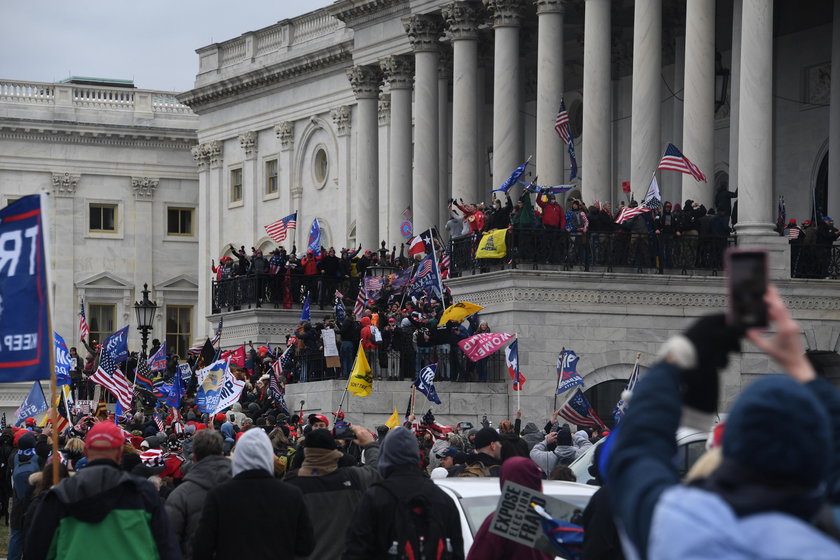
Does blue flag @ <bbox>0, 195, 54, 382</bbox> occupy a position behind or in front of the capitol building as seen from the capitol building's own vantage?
in front

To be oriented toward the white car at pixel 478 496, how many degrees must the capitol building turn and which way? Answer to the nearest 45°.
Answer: approximately 45° to its left

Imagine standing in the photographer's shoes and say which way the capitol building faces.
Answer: facing the viewer and to the left of the viewer

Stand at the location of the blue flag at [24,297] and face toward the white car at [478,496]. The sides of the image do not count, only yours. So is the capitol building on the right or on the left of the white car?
left
